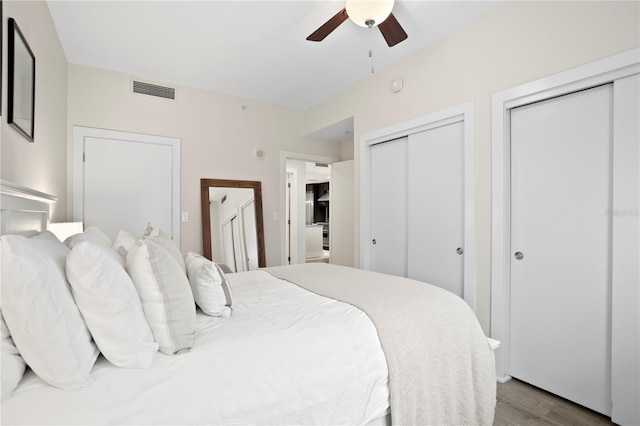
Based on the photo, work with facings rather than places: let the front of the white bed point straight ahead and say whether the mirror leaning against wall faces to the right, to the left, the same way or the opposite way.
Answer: to the right

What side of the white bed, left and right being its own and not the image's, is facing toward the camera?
right

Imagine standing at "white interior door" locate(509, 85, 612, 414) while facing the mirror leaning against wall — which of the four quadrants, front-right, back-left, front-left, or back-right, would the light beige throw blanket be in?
front-left

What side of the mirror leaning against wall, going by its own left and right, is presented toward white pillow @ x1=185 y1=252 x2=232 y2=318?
front

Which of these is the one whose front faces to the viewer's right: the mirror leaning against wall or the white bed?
the white bed

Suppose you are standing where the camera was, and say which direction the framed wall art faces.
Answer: facing to the right of the viewer

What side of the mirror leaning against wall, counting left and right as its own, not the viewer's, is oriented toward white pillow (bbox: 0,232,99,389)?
front

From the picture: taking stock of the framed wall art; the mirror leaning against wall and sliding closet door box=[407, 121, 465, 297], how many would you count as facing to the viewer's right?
1

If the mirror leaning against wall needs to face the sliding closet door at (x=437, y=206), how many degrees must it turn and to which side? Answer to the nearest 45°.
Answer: approximately 45° to its left

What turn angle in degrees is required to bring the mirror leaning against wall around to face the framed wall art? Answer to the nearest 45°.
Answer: approximately 45° to its right

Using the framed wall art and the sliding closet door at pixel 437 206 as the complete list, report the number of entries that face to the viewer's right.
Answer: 1

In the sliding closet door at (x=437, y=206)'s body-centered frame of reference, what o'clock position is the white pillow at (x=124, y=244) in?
The white pillow is roughly at 12 o'clock from the sliding closet door.

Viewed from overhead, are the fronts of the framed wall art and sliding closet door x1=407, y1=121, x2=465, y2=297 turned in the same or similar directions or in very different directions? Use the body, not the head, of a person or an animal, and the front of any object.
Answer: very different directions

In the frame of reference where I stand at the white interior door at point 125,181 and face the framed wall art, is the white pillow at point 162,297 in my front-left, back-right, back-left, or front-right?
front-left

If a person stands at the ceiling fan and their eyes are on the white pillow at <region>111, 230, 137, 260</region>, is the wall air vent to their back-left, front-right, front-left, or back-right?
front-right

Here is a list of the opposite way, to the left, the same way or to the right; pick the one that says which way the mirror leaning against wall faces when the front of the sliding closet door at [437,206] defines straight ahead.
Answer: to the left

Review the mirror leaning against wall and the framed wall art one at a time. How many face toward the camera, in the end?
1

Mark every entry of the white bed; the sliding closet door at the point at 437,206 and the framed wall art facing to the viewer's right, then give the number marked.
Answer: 2

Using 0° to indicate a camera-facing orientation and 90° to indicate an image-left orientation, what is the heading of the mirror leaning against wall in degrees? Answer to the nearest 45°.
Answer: approximately 0°

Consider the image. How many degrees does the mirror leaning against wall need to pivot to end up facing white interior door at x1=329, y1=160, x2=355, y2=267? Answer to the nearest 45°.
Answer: approximately 90° to its left
